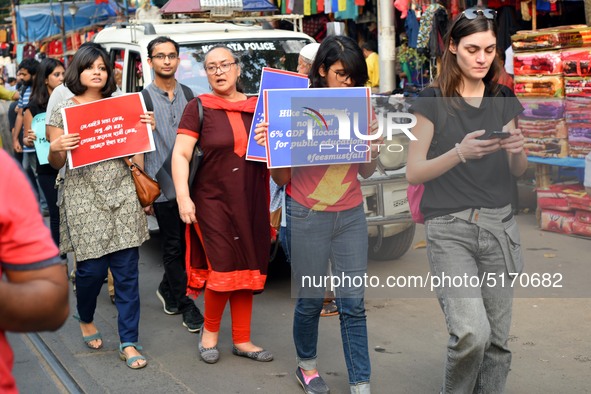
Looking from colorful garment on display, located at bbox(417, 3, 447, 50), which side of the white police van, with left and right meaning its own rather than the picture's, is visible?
left

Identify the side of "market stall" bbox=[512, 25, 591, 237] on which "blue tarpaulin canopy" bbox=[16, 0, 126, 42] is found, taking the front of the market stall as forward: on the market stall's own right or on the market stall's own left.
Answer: on the market stall's own right

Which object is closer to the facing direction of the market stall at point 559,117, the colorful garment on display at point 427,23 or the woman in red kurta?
the woman in red kurta

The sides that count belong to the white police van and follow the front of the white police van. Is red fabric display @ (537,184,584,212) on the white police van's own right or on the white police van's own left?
on the white police van's own left

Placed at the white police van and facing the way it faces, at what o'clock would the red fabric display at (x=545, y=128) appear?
The red fabric display is roughly at 10 o'clock from the white police van.

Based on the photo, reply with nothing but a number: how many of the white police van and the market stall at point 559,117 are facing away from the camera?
0

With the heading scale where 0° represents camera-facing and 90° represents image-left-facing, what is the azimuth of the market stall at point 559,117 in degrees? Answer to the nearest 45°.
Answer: approximately 45°

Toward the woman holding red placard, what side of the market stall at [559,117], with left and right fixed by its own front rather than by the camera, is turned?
front

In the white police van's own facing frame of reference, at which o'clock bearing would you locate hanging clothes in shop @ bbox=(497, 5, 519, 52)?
The hanging clothes in shop is roughly at 9 o'clock from the white police van.

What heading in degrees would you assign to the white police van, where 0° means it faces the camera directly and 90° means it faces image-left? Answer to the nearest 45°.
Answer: approximately 315°

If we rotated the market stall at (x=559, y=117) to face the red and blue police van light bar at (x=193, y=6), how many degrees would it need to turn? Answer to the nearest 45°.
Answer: approximately 45° to its right

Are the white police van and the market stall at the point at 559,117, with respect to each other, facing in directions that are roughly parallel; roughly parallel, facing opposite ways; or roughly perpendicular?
roughly perpendicular
